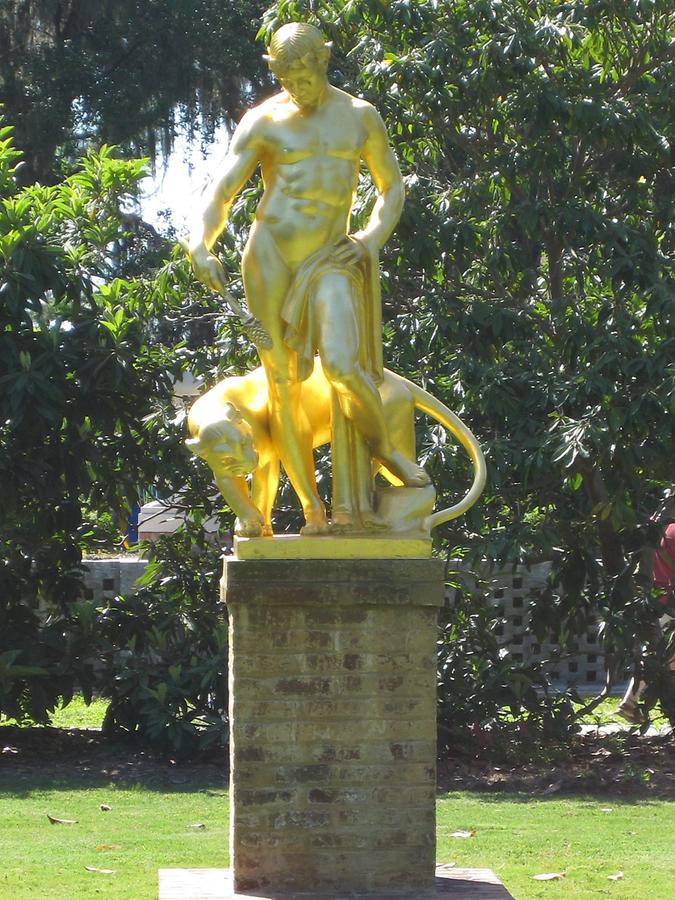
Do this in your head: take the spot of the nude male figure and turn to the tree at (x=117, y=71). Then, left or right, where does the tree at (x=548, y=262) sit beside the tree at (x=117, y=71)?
right

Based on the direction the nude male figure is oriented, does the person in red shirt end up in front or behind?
behind

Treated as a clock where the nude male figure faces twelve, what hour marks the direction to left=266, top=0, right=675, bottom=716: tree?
The tree is roughly at 7 o'clock from the nude male figure.

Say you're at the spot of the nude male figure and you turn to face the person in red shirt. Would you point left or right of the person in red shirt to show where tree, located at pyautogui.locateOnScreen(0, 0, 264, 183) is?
left

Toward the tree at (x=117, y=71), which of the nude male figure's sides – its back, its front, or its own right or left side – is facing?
back

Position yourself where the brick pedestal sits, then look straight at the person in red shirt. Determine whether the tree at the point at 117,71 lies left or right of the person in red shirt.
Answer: left

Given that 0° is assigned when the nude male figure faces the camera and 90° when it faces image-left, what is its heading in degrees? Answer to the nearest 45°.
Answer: approximately 0°
